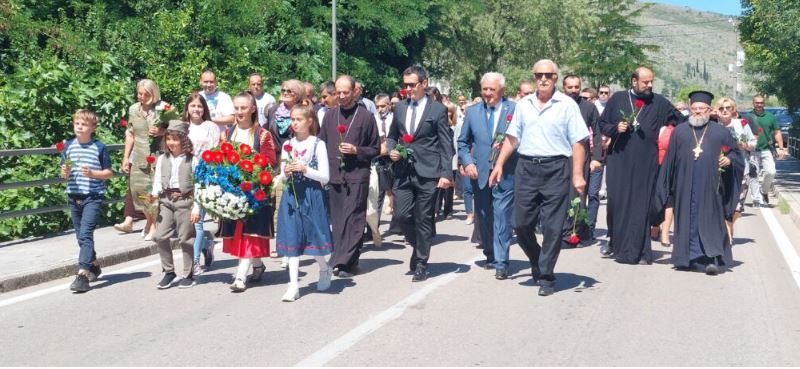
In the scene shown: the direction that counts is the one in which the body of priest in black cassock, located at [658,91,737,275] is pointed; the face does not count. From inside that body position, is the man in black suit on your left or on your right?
on your right

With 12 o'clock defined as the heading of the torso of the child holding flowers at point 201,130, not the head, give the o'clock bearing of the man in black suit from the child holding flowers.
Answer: The man in black suit is roughly at 10 o'clock from the child holding flowers.

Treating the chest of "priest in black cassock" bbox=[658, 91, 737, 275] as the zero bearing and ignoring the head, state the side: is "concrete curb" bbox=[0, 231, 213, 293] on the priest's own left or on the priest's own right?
on the priest's own right

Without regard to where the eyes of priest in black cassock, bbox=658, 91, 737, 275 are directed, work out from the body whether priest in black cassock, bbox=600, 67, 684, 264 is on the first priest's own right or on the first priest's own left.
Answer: on the first priest's own right

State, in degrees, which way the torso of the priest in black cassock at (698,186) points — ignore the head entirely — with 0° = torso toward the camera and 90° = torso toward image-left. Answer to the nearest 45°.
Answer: approximately 0°

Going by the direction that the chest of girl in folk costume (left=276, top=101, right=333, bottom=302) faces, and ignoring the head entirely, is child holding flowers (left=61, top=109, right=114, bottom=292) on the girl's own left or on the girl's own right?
on the girl's own right

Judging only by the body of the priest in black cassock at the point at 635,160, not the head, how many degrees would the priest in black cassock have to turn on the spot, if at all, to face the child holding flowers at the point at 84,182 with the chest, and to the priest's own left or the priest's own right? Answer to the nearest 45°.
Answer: approximately 45° to the priest's own right

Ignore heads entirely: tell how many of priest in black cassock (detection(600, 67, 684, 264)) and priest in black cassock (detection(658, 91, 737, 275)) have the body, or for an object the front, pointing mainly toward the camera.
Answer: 2

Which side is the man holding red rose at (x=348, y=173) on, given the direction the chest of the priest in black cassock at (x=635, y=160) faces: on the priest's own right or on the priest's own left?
on the priest's own right

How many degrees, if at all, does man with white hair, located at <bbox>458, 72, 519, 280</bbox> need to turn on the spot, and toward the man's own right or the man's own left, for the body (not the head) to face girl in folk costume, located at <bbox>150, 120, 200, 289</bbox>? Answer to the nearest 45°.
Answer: approximately 90° to the man's own right
